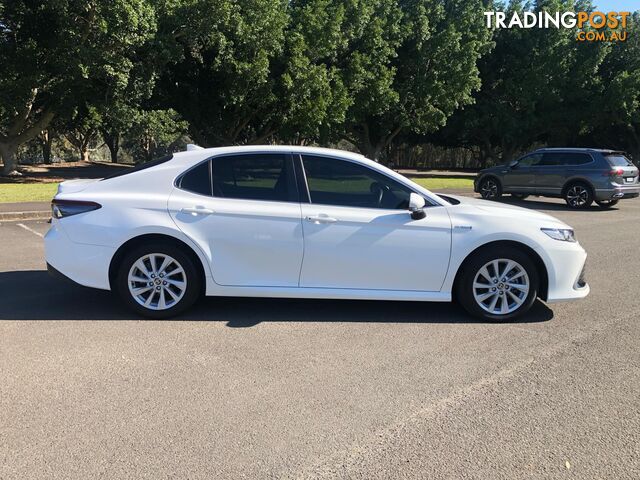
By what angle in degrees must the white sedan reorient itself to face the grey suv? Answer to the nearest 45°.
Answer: approximately 45° to its left

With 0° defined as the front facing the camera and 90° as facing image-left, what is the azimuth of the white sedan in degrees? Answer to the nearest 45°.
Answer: approximately 270°

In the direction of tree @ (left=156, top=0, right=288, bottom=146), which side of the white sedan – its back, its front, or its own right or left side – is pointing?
left

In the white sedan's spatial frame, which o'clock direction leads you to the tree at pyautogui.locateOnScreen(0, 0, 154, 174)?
The tree is roughly at 8 o'clock from the white sedan.

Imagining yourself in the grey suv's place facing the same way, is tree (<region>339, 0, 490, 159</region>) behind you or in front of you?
in front

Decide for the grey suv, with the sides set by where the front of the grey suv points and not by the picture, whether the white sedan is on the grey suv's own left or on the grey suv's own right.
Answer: on the grey suv's own left

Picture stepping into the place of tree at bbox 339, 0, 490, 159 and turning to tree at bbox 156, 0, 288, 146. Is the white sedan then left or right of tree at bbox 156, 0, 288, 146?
left

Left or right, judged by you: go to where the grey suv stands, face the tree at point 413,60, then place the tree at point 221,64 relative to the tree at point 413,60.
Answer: left

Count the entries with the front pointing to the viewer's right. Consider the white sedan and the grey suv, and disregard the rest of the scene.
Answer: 1

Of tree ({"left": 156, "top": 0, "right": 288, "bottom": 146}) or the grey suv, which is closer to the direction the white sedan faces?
the grey suv

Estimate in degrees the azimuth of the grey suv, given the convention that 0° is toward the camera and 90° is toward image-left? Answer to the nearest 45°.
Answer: approximately 135°

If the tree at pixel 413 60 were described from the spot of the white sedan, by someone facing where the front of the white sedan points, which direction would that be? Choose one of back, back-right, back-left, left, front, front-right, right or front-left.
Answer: left
